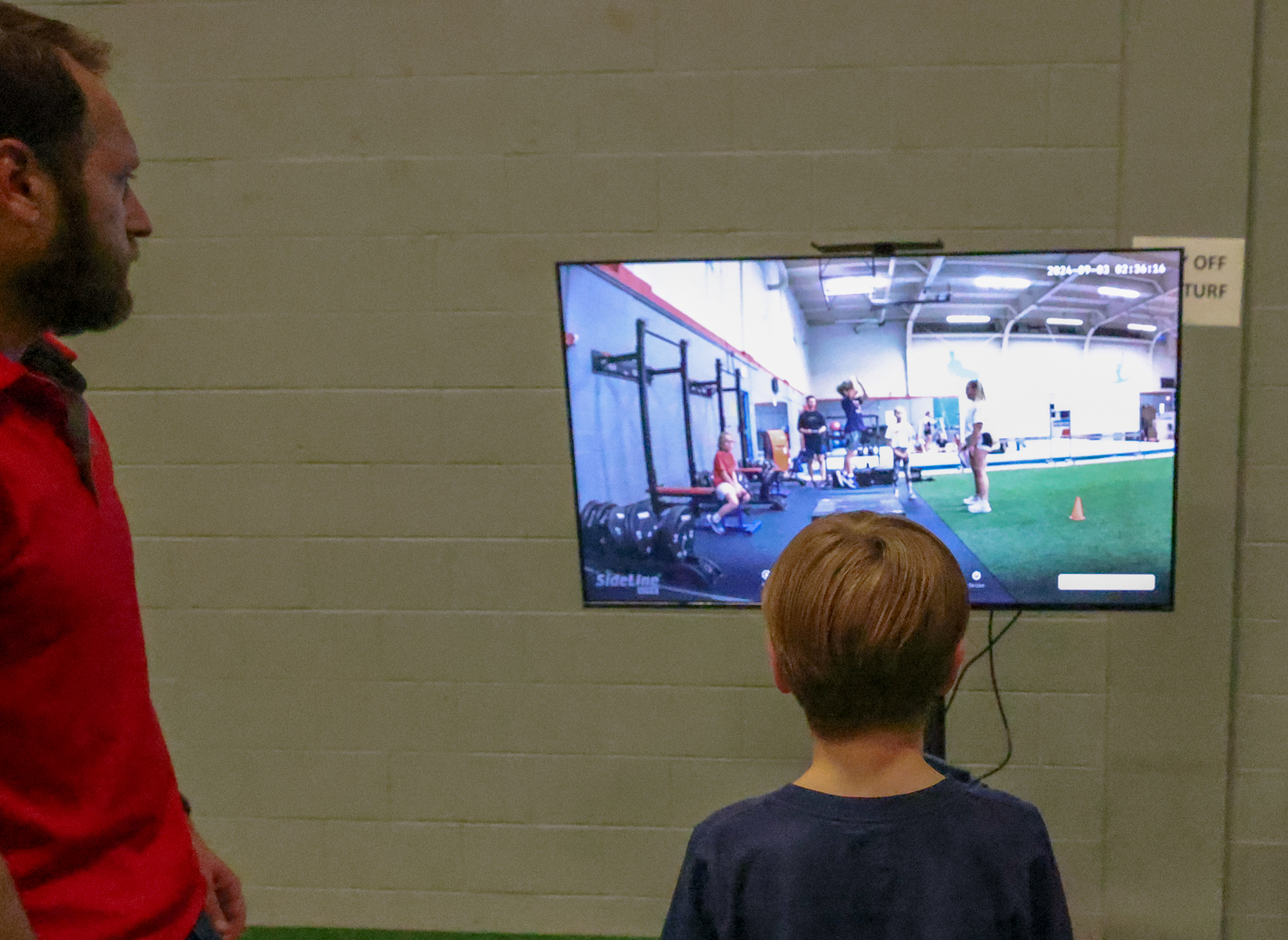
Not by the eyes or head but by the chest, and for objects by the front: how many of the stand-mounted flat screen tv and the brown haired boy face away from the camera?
1

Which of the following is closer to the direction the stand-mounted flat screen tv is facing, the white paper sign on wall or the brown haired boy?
the brown haired boy

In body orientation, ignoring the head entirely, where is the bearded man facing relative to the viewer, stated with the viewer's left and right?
facing to the right of the viewer

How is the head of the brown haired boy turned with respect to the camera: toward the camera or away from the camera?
away from the camera

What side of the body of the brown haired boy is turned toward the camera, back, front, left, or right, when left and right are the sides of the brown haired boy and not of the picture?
back

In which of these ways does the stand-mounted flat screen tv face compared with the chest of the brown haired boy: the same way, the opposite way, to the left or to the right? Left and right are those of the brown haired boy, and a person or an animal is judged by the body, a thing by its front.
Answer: the opposite way

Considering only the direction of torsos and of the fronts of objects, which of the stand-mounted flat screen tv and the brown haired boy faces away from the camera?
the brown haired boy

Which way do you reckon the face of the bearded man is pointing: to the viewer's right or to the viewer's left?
to the viewer's right

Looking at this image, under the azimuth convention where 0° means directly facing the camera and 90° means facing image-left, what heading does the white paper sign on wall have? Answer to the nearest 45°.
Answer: approximately 0°
